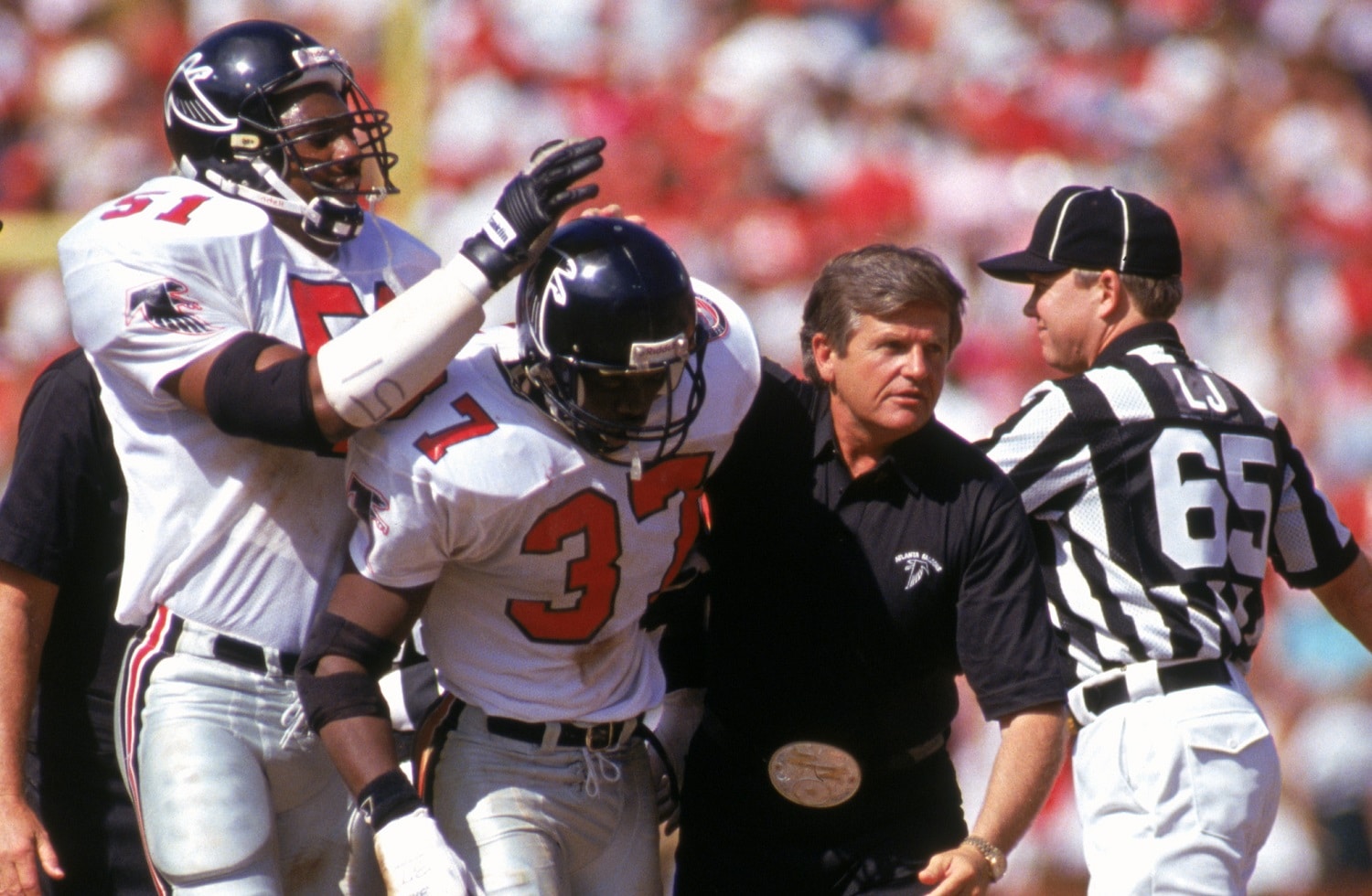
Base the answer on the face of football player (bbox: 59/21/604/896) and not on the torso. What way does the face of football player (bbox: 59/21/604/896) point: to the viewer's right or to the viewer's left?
to the viewer's right

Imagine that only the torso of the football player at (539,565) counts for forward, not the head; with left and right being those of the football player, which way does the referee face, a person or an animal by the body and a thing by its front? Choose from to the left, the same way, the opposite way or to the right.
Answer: the opposite way

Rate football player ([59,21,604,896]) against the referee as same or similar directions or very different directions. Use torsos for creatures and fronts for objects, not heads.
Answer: very different directions

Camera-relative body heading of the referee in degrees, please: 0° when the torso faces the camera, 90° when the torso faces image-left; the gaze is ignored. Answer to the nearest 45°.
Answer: approximately 135°

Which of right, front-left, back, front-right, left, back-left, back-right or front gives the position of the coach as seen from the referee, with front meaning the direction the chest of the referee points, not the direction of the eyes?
left

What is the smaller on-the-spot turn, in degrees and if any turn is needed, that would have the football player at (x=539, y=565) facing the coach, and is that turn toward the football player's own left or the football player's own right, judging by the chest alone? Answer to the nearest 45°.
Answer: approximately 90° to the football player's own left

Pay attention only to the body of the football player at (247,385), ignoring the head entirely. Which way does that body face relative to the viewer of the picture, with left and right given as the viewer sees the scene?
facing the viewer and to the right of the viewer

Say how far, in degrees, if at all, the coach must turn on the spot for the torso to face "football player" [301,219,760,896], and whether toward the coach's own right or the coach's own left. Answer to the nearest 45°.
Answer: approximately 45° to the coach's own right

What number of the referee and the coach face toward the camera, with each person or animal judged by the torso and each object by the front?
1

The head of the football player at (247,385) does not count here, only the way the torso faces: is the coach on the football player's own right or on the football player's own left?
on the football player's own left

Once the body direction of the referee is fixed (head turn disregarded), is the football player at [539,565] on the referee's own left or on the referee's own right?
on the referee's own left

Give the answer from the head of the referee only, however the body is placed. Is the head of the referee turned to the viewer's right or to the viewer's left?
to the viewer's left

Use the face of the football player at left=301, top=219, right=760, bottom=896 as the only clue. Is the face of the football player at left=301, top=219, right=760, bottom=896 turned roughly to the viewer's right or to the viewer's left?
to the viewer's right
